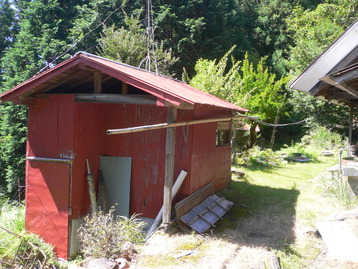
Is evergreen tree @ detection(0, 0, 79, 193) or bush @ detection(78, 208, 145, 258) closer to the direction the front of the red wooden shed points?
the bush

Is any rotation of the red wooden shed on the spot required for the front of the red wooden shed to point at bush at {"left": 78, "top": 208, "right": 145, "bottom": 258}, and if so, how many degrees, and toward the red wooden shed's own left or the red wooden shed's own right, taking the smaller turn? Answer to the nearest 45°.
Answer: approximately 45° to the red wooden shed's own left

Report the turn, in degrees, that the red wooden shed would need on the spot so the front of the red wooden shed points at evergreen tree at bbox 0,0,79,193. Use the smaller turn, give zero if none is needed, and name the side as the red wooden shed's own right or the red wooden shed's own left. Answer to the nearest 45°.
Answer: approximately 135° to the red wooden shed's own right

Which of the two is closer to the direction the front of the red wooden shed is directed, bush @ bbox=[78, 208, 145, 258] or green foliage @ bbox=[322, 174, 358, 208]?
the bush
